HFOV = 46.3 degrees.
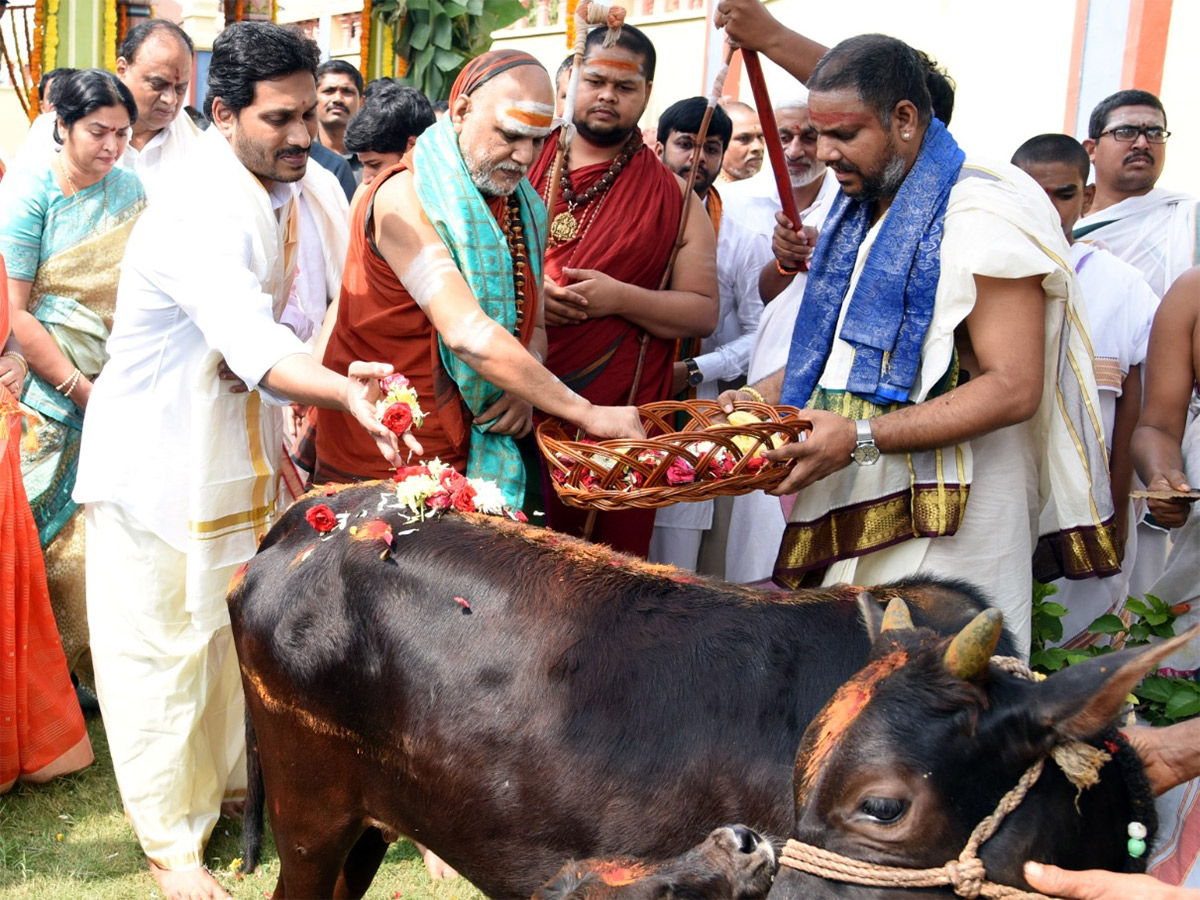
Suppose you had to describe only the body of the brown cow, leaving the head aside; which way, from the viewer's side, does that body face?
to the viewer's right

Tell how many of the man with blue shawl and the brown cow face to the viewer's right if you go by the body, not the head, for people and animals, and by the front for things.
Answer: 1

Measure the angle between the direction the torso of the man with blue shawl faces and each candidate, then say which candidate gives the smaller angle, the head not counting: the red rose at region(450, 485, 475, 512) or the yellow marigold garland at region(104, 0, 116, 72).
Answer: the red rose

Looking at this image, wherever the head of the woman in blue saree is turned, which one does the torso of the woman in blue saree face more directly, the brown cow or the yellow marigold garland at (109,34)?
the brown cow

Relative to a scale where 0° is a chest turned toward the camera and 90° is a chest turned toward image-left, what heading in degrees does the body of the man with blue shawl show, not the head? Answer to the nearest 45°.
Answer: approximately 45°

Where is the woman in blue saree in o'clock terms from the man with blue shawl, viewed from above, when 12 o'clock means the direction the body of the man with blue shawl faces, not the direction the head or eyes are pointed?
The woman in blue saree is roughly at 2 o'clock from the man with blue shawl.

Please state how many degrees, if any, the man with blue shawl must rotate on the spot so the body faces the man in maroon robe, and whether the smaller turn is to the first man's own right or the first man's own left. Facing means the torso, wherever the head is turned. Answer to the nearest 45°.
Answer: approximately 90° to the first man's own right
